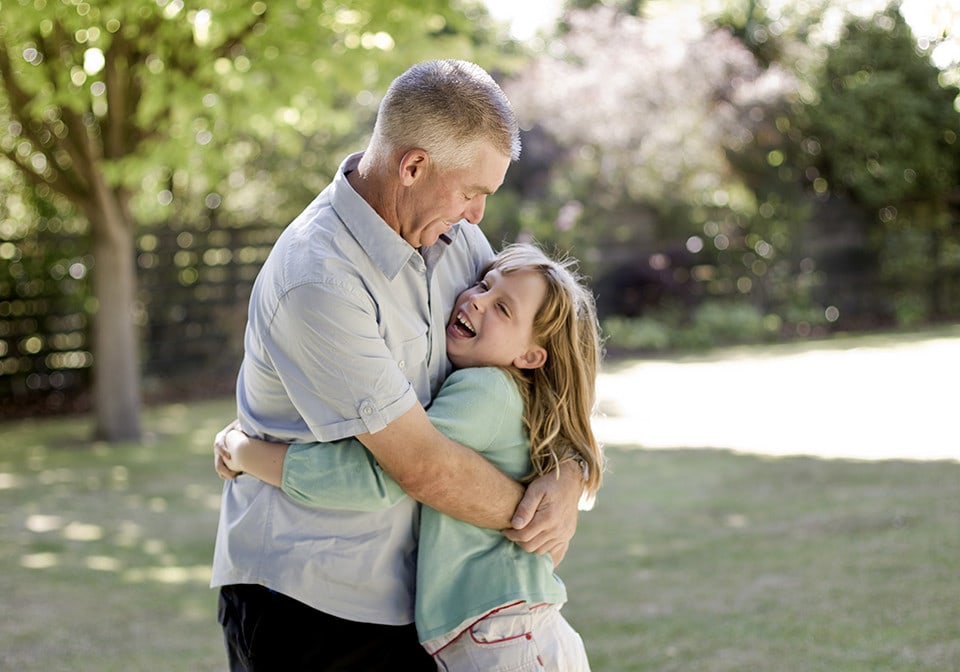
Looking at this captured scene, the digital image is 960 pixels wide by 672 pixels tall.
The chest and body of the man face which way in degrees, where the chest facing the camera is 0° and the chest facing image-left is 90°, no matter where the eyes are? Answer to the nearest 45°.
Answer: approximately 315°

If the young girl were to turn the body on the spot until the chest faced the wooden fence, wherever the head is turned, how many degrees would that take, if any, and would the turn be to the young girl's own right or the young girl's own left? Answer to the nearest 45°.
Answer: approximately 90° to the young girl's own right

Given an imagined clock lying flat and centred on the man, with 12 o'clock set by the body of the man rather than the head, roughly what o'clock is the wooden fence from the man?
The wooden fence is roughly at 7 o'clock from the man.

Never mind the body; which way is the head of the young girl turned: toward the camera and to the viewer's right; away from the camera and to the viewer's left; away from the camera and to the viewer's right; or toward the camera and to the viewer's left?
toward the camera and to the viewer's left

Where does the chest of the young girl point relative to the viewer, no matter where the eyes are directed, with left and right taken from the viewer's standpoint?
facing to the left of the viewer

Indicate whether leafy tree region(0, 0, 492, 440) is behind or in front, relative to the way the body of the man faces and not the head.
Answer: behind
